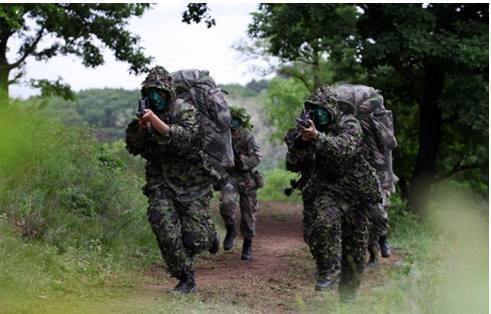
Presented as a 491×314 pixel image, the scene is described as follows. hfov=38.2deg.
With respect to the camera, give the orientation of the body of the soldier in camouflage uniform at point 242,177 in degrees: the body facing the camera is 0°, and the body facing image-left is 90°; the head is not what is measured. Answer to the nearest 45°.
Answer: approximately 45°

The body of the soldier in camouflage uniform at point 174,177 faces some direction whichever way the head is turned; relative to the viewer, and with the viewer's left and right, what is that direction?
facing the viewer and to the left of the viewer

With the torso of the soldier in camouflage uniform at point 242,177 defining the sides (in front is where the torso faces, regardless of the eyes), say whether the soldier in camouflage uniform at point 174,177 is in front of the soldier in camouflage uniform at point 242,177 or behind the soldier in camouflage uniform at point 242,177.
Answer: in front

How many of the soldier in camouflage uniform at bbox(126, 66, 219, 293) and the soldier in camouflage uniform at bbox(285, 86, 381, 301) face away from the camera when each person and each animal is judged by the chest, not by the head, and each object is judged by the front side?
0

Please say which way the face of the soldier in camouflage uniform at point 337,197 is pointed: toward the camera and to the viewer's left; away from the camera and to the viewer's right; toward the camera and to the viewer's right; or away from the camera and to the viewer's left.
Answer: toward the camera and to the viewer's left

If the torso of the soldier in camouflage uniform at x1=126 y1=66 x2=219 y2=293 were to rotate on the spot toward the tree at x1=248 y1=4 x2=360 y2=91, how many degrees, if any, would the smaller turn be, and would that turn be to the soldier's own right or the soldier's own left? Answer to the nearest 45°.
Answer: approximately 135° to the soldier's own right

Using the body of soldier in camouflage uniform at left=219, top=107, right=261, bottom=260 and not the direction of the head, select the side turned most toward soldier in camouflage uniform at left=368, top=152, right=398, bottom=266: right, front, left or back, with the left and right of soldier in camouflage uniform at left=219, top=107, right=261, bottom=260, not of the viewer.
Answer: left

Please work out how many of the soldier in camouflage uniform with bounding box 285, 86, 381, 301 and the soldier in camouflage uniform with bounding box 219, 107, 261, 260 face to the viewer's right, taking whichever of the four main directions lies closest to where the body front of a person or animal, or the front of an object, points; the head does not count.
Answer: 0

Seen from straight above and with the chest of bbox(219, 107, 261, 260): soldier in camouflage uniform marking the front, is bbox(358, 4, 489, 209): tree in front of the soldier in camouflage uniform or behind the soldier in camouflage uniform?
behind

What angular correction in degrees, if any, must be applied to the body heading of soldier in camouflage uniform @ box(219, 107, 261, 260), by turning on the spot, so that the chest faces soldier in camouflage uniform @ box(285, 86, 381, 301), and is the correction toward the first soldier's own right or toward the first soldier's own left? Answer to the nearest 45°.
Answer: approximately 45° to the first soldier's own left
